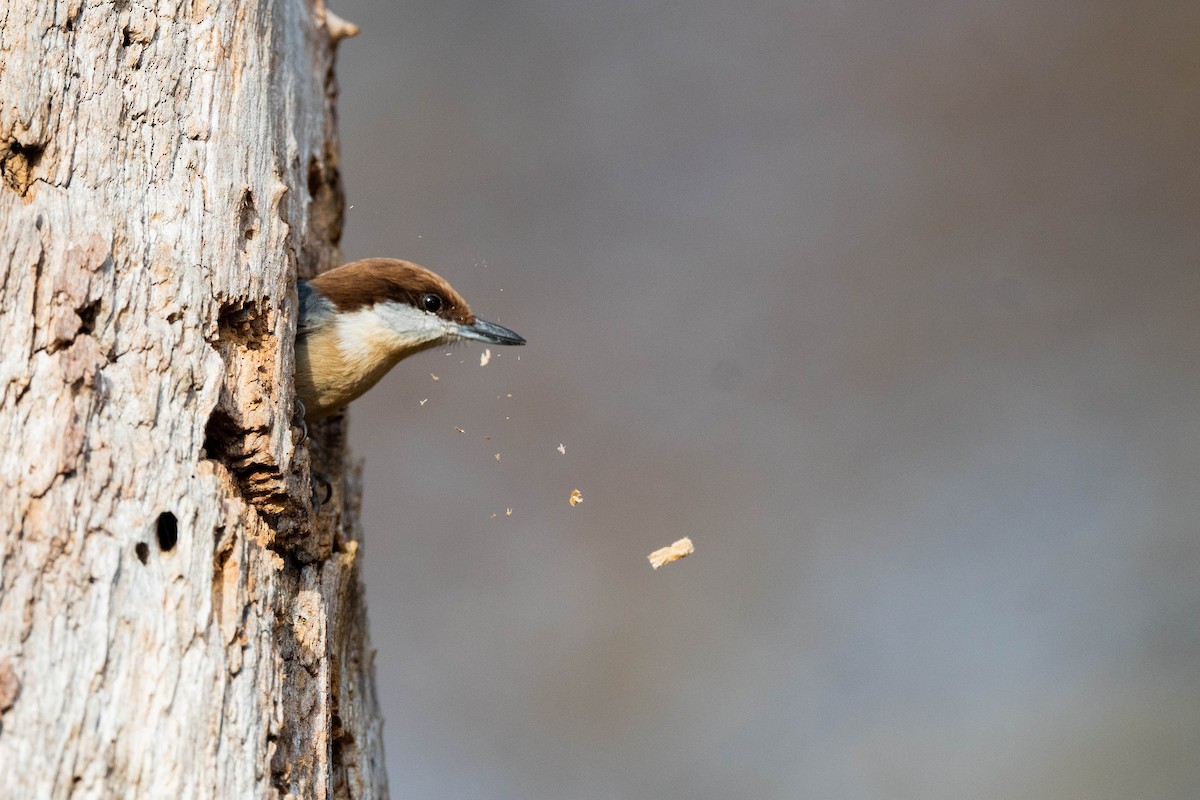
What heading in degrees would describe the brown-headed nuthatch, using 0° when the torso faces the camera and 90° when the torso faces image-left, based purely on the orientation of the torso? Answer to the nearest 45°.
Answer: approximately 270°
